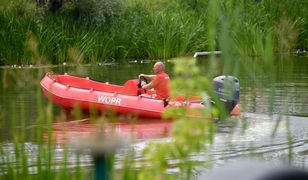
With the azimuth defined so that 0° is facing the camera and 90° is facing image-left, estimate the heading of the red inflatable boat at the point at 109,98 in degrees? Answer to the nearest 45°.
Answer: approximately 90°
